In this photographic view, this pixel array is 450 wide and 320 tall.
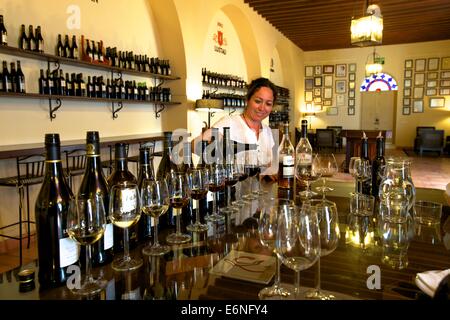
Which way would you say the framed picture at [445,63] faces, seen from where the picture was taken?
facing the viewer

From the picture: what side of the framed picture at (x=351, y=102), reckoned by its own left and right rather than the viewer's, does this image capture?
front

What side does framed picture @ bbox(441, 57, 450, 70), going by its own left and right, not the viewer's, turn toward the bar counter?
front

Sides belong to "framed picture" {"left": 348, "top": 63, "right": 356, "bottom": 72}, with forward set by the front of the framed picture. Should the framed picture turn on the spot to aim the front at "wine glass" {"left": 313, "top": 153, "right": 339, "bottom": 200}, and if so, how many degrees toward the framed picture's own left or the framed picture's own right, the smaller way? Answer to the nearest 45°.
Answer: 0° — it already faces it

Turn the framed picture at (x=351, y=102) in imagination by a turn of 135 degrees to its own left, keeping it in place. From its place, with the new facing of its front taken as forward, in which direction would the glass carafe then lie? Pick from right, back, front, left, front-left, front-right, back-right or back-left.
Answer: back-right

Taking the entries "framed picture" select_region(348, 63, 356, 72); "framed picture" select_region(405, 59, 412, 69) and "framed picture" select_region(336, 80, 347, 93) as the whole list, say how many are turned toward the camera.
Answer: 3

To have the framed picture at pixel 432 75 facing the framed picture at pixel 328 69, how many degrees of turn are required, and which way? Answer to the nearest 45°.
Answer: approximately 90° to its right

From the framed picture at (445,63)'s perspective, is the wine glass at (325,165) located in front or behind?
in front

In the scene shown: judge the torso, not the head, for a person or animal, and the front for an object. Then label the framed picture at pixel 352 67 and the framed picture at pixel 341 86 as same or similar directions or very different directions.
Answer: same or similar directions

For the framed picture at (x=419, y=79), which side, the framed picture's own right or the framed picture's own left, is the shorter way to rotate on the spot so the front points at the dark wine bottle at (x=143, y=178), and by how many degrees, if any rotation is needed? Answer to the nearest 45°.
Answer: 0° — it already faces it

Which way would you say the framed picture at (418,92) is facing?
toward the camera

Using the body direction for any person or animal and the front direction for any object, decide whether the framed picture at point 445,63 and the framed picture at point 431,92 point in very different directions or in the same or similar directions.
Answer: same or similar directions

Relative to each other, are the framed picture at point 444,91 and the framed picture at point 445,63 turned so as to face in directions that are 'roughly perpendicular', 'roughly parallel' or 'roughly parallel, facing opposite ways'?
roughly parallel

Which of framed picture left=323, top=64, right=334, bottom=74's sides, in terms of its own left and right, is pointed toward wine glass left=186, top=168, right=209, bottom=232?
front

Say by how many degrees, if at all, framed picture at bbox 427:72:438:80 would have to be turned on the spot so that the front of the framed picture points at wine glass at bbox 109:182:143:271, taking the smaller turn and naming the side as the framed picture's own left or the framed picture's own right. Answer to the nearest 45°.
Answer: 0° — it already faces it

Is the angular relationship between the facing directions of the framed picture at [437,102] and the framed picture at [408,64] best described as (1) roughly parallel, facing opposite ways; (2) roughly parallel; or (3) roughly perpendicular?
roughly parallel
